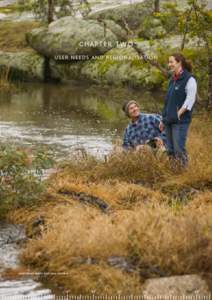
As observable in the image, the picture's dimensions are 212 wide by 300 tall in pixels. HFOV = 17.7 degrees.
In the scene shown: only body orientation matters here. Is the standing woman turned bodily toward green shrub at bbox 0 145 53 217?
yes

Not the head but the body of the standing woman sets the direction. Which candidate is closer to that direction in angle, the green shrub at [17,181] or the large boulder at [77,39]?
the green shrub

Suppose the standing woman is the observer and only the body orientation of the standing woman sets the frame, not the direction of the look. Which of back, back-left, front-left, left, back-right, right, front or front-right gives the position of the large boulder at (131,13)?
back-right

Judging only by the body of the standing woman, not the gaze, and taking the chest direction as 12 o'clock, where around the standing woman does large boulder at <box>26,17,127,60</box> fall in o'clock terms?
The large boulder is roughly at 4 o'clock from the standing woman.

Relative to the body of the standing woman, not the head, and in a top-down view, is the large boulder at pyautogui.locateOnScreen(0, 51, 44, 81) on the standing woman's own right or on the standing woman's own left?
on the standing woman's own right

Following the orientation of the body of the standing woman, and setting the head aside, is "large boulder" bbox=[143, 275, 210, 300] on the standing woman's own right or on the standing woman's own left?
on the standing woman's own left

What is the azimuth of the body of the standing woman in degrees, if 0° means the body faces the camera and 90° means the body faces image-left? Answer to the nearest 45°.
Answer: approximately 45°

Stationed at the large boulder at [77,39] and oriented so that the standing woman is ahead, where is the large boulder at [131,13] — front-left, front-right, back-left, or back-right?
back-left

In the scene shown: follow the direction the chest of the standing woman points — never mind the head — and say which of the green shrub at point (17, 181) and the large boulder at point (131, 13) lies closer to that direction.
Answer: the green shrub
